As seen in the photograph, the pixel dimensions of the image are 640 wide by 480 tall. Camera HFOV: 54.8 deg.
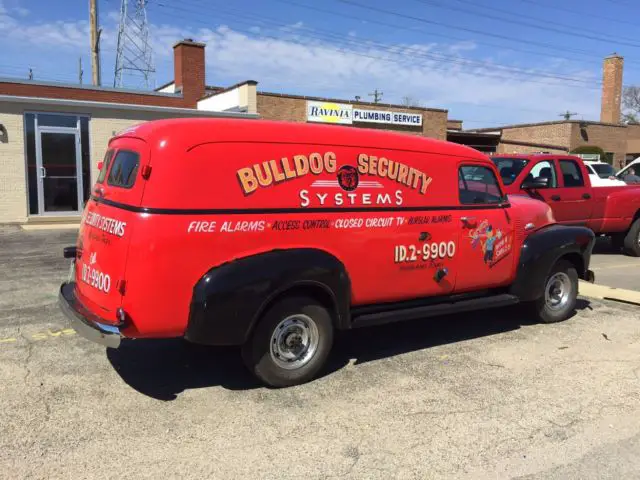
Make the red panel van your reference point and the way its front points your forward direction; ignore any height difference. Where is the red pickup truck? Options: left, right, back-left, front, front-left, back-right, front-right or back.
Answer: front

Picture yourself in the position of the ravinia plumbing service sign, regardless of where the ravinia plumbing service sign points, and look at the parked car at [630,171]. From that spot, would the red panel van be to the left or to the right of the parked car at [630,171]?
right

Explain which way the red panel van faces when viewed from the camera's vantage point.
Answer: facing away from the viewer and to the right of the viewer

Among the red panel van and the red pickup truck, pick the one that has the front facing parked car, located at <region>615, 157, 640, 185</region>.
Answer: the red panel van

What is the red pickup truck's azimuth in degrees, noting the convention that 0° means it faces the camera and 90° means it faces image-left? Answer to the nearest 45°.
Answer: approximately 45°

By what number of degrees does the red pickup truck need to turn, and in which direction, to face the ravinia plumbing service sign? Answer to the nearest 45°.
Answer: approximately 90° to its right

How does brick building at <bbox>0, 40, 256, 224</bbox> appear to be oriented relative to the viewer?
toward the camera

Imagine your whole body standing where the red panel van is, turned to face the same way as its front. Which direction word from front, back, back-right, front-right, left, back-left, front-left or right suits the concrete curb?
front

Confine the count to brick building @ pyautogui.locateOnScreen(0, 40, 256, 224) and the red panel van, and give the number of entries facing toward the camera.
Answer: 1

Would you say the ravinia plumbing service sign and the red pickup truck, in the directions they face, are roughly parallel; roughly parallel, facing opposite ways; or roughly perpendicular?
roughly perpendicular

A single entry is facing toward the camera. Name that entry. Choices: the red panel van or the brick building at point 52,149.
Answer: the brick building

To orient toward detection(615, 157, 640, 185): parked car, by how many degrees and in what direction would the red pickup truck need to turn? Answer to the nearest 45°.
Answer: approximately 135° to its right

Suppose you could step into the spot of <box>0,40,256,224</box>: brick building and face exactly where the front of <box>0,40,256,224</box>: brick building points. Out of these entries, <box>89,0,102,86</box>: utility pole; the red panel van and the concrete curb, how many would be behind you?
1

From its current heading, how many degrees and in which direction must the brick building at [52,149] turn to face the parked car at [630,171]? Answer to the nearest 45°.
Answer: approximately 45° to its left

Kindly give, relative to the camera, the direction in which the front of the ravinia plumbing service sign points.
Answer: facing the viewer and to the right of the viewer

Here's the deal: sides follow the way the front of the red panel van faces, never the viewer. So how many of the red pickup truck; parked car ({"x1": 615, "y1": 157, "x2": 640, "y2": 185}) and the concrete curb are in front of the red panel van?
3
